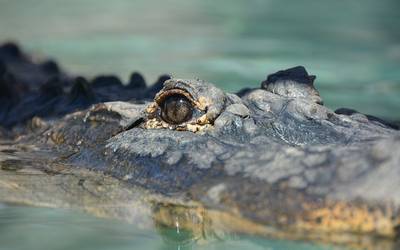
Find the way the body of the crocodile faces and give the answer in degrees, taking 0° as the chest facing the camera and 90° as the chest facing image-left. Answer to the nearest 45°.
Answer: approximately 315°
